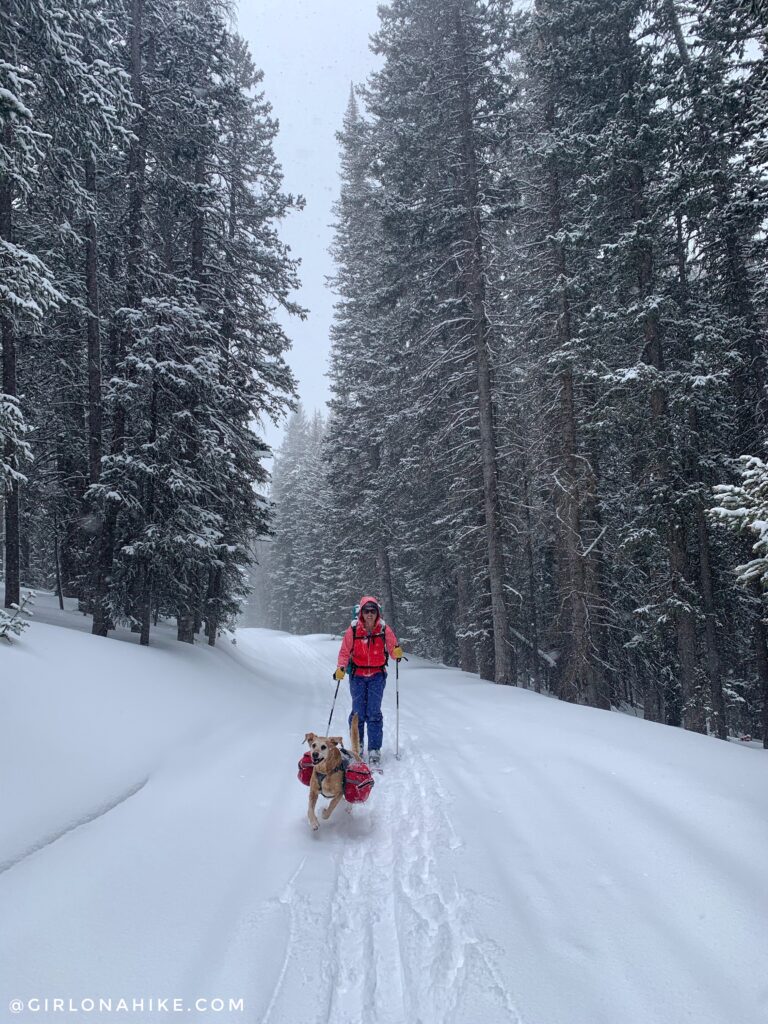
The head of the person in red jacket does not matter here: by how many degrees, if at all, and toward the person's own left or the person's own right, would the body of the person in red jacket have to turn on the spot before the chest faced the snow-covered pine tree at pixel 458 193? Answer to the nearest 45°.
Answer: approximately 180°

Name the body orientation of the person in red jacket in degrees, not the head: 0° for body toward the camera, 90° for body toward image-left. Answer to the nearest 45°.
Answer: approximately 0°
